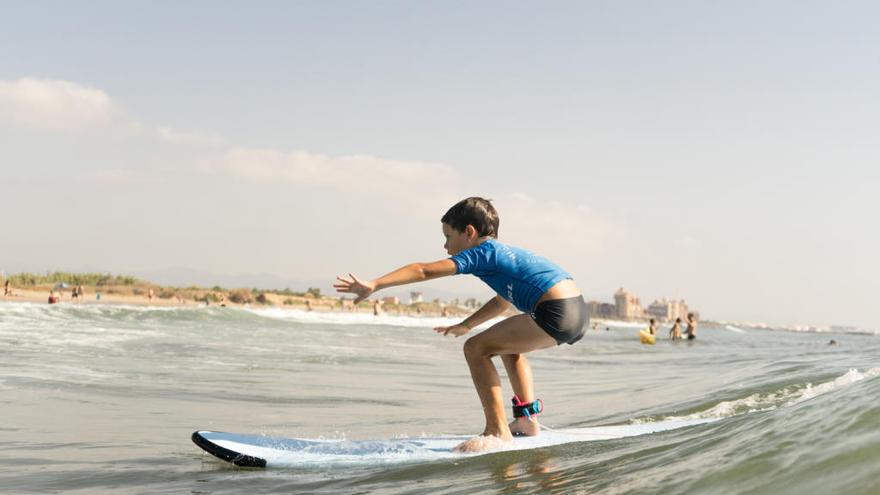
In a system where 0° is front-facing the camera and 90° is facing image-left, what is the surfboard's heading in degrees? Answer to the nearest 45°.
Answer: approximately 90°

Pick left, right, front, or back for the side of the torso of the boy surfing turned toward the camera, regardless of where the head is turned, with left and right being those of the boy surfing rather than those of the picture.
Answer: left

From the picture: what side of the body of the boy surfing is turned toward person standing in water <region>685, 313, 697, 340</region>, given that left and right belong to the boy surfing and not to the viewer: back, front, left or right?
right
